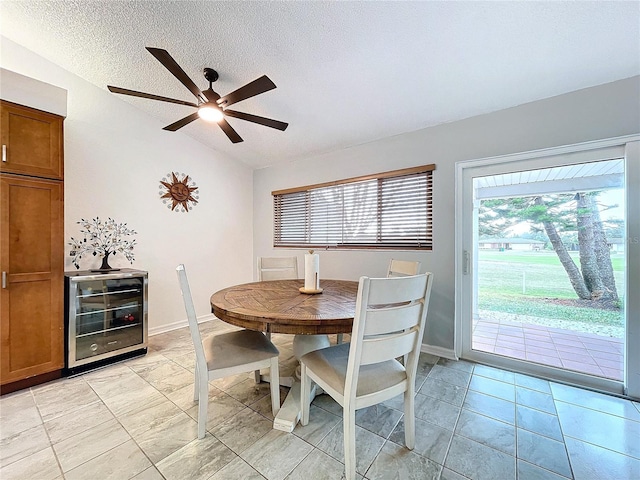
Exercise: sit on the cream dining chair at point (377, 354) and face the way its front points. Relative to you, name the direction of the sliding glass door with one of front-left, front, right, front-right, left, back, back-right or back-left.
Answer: right

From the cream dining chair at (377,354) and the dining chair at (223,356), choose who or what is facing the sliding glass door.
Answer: the dining chair

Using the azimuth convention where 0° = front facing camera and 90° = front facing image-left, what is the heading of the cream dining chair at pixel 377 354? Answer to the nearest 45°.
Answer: approximately 135°

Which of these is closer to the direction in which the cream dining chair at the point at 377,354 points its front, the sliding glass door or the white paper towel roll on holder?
the white paper towel roll on holder

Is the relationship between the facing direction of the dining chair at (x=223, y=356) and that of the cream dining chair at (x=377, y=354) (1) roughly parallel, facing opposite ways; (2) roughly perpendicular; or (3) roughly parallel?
roughly perpendicular

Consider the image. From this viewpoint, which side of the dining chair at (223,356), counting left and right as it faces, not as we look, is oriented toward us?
right

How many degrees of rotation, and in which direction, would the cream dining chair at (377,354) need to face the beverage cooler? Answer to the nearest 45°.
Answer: approximately 45° to its left

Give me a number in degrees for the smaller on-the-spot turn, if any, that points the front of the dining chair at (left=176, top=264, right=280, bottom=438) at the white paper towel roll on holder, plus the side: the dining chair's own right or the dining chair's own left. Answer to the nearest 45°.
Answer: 0° — it already faces it

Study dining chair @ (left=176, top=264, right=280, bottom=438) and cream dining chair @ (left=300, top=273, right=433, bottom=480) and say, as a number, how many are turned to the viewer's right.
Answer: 1

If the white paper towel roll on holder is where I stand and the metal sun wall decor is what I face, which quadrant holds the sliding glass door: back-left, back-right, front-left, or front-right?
back-right

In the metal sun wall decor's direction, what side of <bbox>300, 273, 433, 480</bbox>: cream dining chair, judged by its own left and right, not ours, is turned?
front

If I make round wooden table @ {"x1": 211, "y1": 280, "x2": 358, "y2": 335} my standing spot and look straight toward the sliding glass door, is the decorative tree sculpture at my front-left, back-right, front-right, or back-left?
back-left
